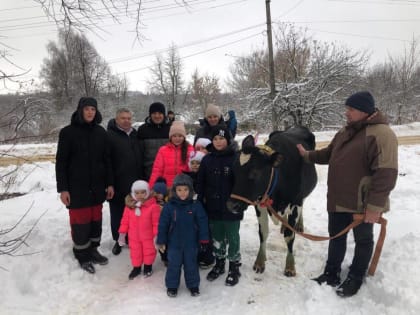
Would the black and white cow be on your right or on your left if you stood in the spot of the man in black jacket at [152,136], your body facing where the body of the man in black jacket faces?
on your left

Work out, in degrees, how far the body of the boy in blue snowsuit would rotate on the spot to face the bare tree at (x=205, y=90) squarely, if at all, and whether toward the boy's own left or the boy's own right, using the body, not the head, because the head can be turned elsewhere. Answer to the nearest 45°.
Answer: approximately 180°

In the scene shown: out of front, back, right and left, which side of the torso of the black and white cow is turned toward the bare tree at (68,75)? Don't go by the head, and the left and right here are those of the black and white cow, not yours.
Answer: right

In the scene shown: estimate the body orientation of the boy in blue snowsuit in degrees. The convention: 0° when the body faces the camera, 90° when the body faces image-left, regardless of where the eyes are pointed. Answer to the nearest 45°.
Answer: approximately 0°

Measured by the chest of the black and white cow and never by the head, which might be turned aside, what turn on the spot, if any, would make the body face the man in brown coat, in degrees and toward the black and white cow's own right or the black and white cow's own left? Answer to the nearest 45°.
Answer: approximately 90° to the black and white cow's own left

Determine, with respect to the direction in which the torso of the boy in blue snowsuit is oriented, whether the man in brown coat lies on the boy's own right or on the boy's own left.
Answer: on the boy's own left
